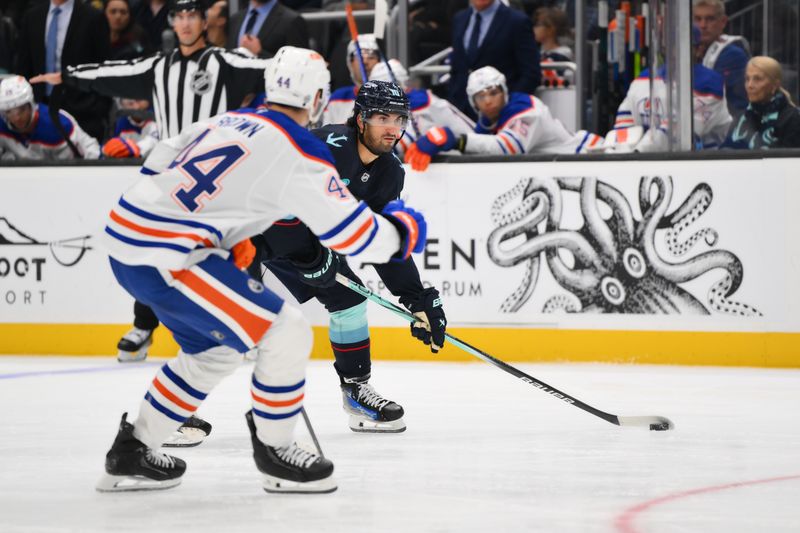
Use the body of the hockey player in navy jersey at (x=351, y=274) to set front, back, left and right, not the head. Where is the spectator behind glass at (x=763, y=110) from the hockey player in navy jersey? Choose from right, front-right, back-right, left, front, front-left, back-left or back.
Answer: left

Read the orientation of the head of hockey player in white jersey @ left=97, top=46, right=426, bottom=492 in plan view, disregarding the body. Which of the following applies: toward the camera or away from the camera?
away from the camera

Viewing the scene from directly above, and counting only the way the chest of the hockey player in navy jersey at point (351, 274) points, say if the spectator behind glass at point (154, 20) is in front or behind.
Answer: behind

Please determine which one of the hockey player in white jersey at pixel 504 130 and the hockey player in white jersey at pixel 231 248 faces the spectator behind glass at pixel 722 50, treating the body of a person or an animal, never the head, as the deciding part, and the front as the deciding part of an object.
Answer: the hockey player in white jersey at pixel 231 248

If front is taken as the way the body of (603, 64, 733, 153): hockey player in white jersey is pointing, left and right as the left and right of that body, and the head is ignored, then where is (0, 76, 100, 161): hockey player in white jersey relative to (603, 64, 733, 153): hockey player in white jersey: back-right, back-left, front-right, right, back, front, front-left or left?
front-right

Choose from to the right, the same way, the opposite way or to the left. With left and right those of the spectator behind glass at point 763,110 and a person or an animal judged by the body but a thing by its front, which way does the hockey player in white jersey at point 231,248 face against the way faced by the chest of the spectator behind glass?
the opposite way

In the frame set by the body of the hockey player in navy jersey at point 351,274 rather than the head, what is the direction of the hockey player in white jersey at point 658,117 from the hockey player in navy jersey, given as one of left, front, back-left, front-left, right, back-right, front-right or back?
left

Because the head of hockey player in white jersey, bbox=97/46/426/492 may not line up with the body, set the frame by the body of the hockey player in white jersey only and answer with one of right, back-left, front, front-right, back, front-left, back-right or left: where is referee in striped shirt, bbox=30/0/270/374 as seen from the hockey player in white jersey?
front-left

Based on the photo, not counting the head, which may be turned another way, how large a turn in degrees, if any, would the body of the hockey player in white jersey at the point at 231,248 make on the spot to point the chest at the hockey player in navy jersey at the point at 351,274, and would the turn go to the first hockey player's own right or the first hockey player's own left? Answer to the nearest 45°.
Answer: approximately 45° to the first hockey player's own left
